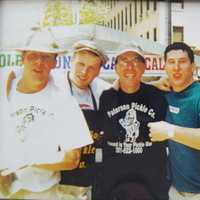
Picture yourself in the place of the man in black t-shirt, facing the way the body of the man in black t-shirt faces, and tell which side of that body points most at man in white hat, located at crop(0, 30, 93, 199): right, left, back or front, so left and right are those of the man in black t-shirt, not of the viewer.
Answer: right

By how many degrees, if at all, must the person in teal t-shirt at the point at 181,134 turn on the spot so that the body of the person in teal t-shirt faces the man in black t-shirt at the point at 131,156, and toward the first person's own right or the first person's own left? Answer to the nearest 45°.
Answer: approximately 45° to the first person's own right

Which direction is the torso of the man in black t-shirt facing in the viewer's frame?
toward the camera

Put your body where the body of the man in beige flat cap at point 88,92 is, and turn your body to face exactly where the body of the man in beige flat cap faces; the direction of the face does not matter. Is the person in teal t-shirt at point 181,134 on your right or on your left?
on your left

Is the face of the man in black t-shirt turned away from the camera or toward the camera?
toward the camera

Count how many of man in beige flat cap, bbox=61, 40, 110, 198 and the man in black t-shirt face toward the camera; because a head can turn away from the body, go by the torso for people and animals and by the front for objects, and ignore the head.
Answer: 2

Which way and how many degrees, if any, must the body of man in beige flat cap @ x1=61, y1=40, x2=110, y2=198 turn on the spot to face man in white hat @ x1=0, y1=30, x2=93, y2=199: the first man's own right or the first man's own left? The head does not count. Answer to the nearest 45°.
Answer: approximately 90° to the first man's own right

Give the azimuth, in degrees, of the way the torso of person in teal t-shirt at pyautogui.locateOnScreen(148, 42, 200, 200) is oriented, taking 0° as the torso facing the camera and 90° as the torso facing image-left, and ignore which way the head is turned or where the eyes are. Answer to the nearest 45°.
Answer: approximately 45°

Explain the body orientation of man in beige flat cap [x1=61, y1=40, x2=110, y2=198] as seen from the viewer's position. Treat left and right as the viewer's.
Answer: facing the viewer

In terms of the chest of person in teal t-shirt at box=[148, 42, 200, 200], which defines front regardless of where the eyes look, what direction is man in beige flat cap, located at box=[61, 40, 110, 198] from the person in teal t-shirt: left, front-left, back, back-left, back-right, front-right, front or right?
front-right
